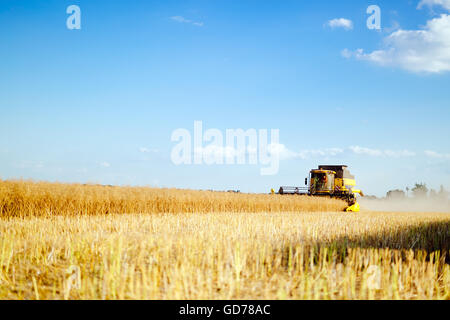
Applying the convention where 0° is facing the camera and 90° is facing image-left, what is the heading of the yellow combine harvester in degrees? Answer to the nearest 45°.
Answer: approximately 45°
